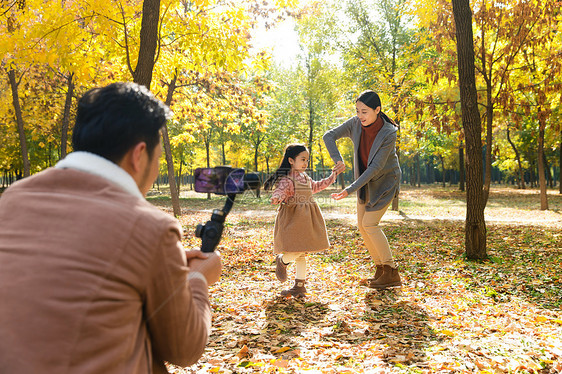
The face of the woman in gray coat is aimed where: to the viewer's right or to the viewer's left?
to the viewer's left

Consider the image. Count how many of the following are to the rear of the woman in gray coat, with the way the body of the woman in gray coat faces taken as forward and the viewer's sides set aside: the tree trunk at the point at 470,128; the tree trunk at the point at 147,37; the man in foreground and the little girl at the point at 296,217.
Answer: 1

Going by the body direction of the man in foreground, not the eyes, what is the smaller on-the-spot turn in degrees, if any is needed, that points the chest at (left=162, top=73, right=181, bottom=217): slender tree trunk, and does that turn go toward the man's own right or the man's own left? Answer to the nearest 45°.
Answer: approximately 45° to the man's own left

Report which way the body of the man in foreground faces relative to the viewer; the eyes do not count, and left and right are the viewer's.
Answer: facing away from the viewer and to the right of the viewer

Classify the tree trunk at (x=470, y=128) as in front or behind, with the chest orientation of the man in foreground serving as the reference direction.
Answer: in front

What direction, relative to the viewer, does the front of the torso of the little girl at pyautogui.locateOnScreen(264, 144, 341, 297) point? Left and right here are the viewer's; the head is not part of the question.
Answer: facing the viewer and to the right of the viewer

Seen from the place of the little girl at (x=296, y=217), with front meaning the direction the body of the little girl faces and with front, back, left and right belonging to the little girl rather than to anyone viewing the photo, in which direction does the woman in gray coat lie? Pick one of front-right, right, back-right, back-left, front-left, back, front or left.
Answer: front-left

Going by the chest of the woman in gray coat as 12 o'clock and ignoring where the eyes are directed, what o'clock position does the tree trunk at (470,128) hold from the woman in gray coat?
The tree trunk is roughly at 6 o'clock from the woman in gray coat.

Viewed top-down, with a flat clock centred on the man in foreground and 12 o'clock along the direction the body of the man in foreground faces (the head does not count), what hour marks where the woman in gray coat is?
The woman in gray coat is roughly at 12 o'clock from the man in foreground.

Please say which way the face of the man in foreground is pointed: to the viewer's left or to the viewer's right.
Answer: to the viewer's right

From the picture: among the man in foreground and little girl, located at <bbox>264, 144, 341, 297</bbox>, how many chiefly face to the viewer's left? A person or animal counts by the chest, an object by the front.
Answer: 0

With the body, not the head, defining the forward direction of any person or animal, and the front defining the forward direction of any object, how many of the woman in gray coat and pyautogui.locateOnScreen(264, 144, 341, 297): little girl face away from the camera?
0

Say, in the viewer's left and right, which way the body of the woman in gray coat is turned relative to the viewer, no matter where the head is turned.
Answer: facing the viewer and to the left of the viewer

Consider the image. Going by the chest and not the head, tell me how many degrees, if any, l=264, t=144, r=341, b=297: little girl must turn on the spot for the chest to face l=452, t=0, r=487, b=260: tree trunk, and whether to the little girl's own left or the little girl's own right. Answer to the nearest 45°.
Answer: approximately 90° to the little girl's own left

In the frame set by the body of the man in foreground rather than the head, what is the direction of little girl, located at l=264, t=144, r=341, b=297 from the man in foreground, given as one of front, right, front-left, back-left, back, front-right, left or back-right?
front
